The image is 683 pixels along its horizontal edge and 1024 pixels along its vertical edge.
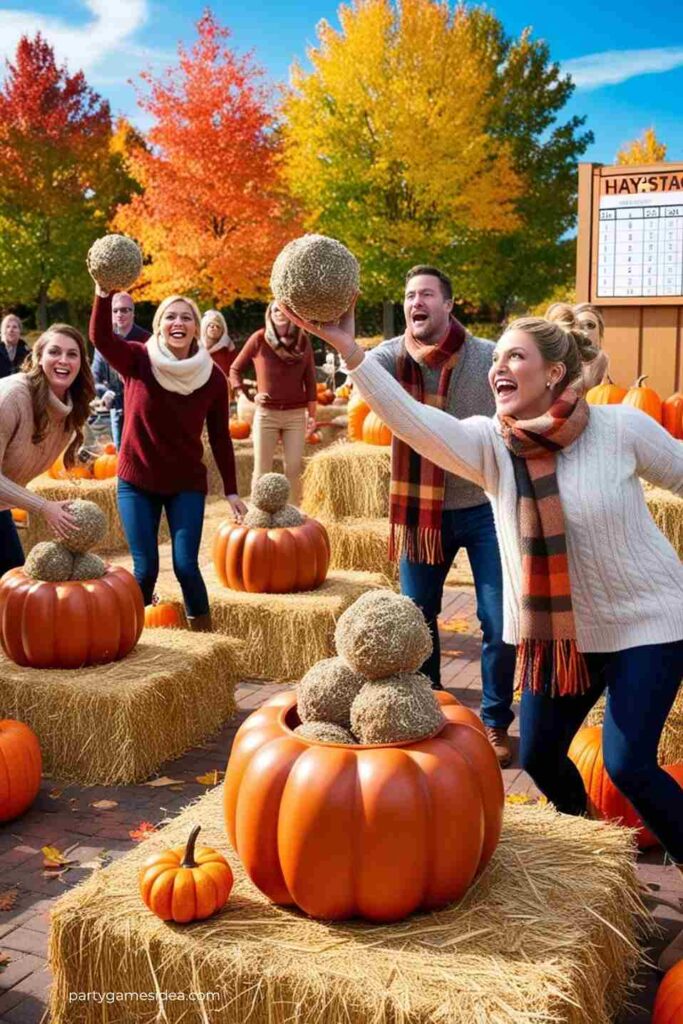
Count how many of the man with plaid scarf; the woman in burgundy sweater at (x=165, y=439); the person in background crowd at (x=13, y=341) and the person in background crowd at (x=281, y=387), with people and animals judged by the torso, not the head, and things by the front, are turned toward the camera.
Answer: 4

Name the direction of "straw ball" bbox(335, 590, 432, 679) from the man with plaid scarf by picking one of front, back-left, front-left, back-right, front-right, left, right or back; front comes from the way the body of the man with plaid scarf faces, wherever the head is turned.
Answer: front

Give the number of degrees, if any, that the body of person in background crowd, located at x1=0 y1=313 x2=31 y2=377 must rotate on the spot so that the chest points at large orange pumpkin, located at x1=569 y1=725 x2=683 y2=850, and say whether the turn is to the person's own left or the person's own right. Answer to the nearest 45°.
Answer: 0° — they already face it

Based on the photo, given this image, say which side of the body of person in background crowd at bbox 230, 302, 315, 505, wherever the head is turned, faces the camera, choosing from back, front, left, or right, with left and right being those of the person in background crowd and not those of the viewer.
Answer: front

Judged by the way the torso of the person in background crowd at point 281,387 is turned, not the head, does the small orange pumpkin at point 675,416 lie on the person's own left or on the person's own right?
on the person's own left

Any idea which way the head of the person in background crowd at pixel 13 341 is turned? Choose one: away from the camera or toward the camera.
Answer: toward the camera

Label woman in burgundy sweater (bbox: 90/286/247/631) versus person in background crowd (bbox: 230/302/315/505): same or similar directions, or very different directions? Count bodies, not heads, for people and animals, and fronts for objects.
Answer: same or similar directions

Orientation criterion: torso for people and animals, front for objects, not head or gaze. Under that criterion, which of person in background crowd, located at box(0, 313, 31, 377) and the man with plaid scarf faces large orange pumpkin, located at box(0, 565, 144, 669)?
the person in background crowd

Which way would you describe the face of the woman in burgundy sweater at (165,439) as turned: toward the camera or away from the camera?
toward the camera

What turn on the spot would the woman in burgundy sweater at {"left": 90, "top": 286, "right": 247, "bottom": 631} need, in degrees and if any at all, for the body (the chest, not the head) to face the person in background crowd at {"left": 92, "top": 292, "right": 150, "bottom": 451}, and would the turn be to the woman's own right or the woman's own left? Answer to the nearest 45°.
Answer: approximately 180°

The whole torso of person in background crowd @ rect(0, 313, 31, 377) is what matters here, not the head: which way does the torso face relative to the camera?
toward the camera

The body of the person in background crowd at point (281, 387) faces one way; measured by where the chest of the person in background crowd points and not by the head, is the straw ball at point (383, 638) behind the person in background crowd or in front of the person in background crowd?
in front

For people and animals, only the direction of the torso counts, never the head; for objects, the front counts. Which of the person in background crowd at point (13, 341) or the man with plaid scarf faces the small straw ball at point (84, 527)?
the person in background crowd

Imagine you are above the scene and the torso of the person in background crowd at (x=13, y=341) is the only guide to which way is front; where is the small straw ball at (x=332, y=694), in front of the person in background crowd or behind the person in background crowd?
in front

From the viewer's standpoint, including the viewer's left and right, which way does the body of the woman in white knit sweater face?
facing the viewer and to the left of the viewer

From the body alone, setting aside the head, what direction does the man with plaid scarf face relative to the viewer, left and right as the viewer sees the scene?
facing the viewer
